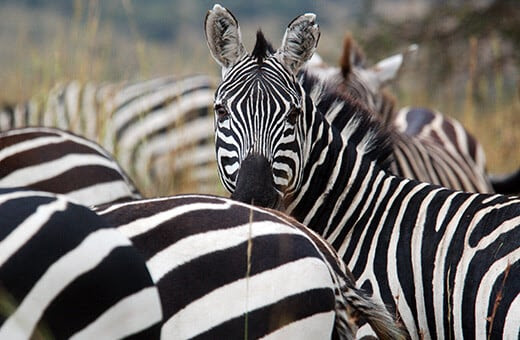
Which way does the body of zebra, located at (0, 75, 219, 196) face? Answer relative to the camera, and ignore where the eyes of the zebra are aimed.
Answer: to the viewer's left

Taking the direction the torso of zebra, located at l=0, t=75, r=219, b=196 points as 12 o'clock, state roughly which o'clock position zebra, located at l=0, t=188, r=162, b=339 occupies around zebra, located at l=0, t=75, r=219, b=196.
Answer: zebra, located at l=0, t=188, r=162, b=339 is roughly at 9 o'clock from zebra, located at l=0, t=75, r=219, b=196.

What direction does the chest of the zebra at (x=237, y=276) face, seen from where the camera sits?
to the viewer's left

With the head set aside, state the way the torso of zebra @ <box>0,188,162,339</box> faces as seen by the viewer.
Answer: to the viewer's left

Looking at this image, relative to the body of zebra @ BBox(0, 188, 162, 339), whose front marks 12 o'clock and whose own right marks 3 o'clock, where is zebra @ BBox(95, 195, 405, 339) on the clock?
zebra @ BBox(95, 195, 405, 339) is roughly at 5 o'clock from zebra @ BBox(0, 188, 162, 339).

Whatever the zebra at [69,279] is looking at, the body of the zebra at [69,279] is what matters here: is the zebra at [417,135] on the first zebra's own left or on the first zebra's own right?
on the first zebra's own right
